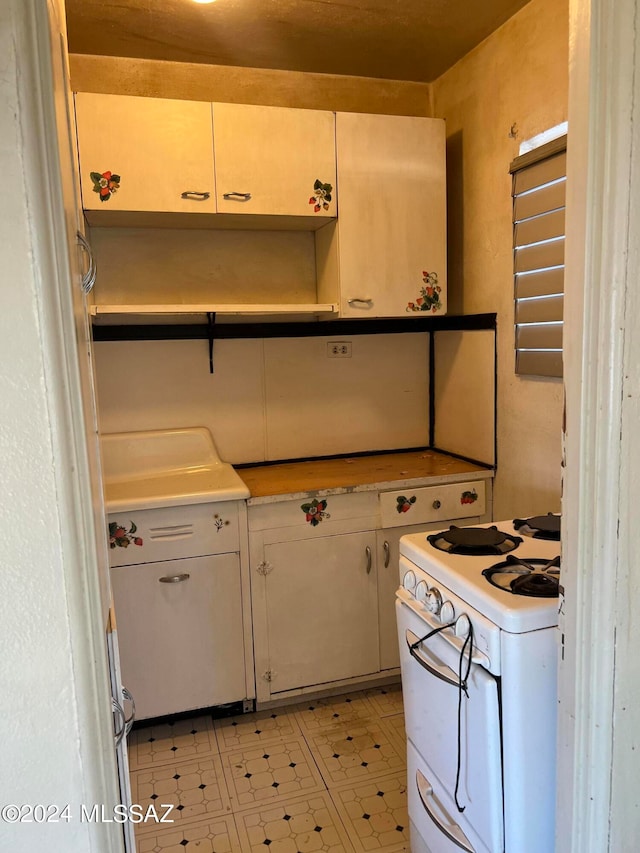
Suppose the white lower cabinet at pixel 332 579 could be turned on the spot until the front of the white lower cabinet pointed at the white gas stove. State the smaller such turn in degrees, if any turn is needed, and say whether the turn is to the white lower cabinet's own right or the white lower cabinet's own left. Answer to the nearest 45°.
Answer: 0° — it already faces it

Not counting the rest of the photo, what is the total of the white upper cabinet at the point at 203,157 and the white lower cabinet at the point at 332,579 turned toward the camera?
2

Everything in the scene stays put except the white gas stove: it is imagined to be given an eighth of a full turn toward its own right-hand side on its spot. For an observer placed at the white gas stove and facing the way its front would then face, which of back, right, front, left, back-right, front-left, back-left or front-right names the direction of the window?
right

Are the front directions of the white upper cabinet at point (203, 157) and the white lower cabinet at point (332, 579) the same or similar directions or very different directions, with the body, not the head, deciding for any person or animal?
same or similar directions

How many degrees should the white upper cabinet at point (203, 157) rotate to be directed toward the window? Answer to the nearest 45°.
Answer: approximately 90° to its left

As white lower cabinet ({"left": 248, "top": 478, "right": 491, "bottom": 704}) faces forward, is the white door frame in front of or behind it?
in front

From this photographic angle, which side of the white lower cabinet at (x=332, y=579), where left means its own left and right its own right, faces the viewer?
front

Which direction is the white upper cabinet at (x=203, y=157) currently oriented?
toward the camera

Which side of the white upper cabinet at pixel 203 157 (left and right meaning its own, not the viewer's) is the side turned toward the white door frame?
front
